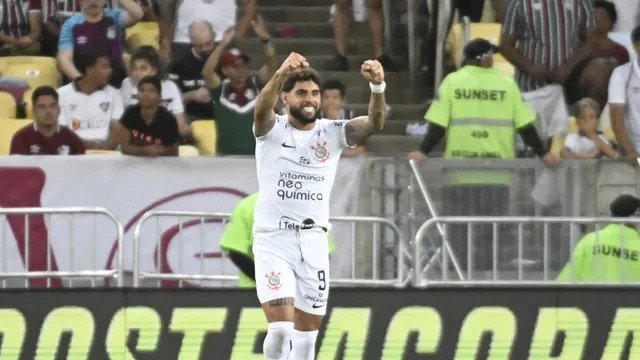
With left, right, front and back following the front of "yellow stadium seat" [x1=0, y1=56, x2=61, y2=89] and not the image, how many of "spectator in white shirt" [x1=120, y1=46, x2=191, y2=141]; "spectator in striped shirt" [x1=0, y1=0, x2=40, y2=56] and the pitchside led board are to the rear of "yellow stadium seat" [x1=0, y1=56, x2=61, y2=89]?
1

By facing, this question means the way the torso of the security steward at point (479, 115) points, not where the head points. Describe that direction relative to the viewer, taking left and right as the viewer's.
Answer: facing away from the viewer

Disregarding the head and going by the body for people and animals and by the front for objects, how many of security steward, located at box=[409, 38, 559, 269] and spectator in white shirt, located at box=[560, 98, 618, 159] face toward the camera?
1

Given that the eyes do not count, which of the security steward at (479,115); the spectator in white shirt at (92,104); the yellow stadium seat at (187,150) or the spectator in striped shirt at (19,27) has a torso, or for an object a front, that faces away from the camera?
the security steward

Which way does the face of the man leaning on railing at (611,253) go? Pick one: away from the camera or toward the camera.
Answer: away from the camera

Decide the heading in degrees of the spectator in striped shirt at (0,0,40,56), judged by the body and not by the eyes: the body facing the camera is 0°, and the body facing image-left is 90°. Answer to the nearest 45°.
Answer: approximately 0°

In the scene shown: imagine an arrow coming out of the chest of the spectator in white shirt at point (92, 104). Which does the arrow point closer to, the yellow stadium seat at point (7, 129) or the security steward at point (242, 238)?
the security steward

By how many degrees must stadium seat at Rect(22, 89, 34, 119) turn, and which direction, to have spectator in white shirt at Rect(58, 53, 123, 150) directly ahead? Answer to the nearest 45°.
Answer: approximately 45° to its left
